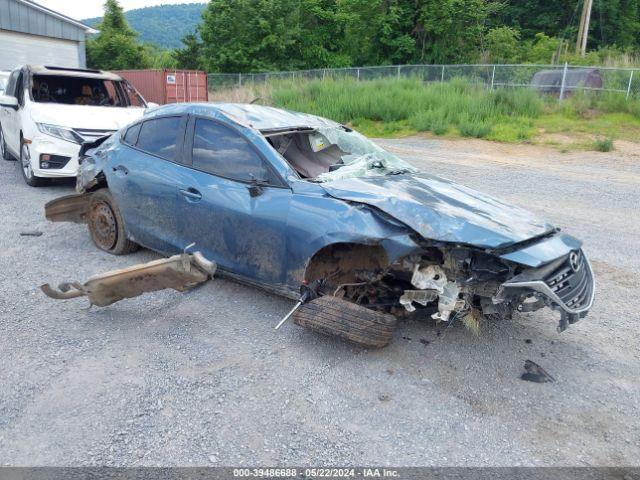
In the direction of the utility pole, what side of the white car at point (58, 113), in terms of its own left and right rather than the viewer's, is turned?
left

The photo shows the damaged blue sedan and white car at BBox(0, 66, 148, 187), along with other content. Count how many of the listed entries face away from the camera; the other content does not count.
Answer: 0

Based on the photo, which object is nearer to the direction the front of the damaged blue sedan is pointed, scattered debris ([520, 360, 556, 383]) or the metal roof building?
the scattered debris

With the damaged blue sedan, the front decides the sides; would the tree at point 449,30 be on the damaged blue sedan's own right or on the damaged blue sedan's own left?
on the damaged blue sedan's own left

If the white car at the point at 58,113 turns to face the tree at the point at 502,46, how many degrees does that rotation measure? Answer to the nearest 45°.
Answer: approximately 90° to its left

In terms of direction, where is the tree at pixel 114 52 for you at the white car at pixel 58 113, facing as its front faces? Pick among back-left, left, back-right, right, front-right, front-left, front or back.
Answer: back-left

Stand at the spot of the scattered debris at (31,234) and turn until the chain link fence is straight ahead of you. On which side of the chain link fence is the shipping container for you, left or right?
left

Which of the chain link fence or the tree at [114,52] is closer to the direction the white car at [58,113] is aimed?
the chain link fence

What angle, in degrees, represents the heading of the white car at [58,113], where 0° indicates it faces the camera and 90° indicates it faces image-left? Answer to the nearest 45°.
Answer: approximately 315°

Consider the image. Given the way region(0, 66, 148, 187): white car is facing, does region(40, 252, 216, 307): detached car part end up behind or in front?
in front

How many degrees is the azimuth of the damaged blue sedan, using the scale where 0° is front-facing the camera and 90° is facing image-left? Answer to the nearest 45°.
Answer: approximately 315°

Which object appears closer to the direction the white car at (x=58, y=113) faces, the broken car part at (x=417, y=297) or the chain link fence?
the broken car part

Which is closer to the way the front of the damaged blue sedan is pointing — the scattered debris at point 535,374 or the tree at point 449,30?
the scattered debris
